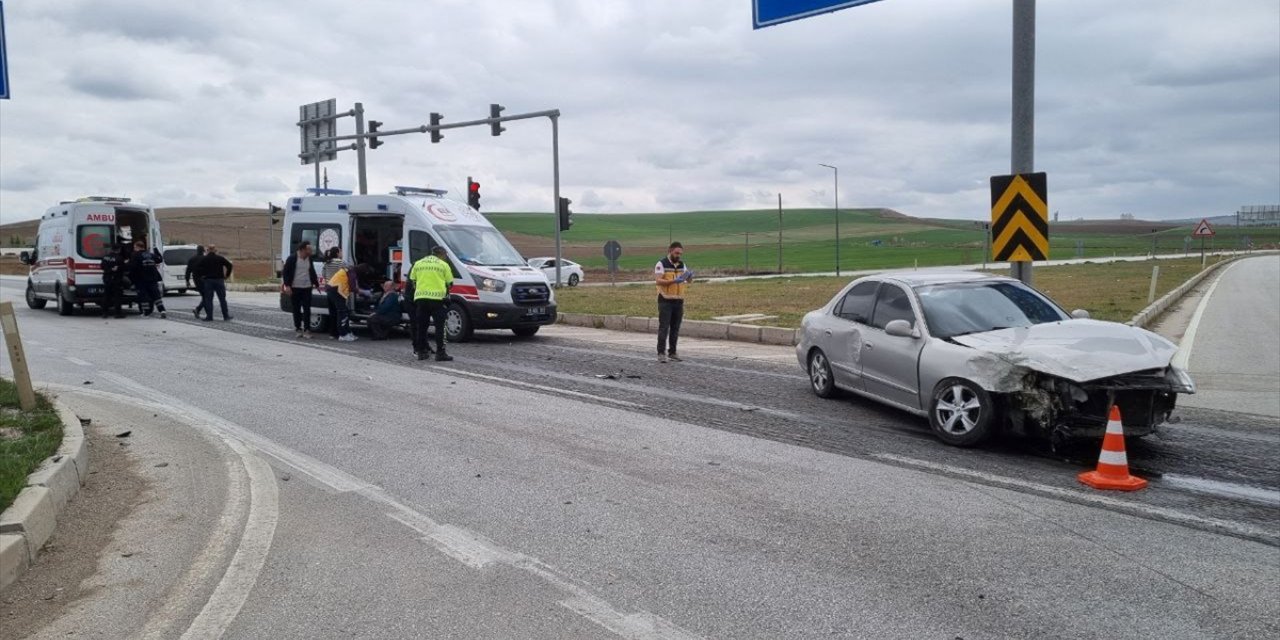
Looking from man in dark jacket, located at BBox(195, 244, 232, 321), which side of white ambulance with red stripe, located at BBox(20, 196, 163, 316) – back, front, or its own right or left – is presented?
back

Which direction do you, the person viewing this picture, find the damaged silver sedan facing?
facing the viewer and to the right of the viewer

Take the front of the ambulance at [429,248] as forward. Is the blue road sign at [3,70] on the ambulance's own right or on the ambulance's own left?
on the ambulance's own right

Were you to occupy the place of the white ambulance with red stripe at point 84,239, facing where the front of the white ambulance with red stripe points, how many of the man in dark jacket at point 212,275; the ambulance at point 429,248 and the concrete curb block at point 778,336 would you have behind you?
3

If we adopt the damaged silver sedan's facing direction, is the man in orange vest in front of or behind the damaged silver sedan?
behind

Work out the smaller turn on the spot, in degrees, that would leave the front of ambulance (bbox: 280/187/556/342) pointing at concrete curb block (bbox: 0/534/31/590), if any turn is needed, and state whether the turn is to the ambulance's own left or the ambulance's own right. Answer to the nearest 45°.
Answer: approximately 45° to the ambulance's own right

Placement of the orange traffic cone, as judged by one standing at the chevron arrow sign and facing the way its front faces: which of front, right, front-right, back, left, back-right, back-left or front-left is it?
front

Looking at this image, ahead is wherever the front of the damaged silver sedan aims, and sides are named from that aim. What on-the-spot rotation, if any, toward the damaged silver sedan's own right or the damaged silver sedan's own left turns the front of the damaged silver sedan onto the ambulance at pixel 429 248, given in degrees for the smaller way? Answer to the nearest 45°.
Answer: approximately 180°

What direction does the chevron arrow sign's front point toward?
toward the camera

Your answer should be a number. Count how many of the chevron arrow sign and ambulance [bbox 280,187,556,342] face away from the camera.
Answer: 0

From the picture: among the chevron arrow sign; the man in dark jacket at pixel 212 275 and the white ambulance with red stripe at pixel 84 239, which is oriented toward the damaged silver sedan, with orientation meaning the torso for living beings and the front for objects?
the chevron arrow sign

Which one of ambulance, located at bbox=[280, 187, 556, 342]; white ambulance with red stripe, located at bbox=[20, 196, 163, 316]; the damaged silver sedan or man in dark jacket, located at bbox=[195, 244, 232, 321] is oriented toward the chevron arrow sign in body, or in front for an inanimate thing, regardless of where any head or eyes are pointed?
the ambulance
